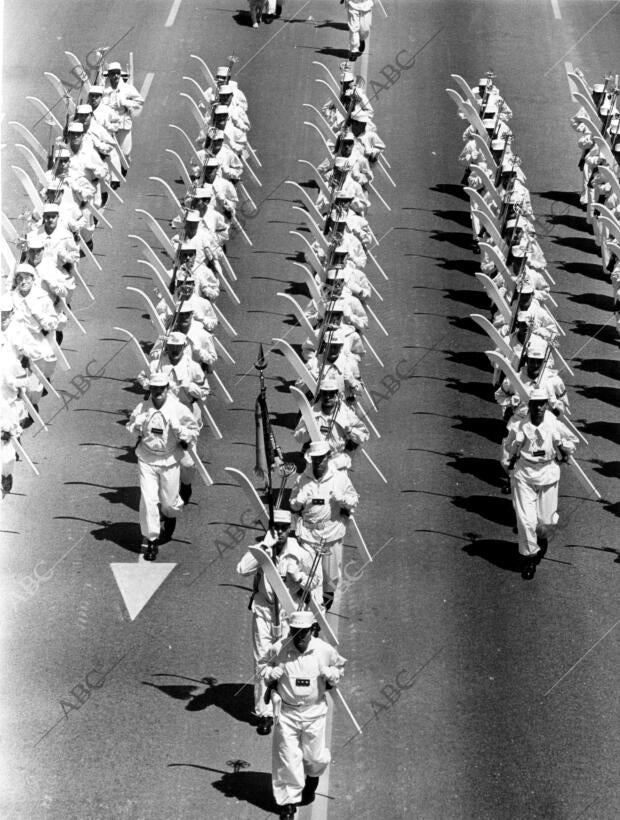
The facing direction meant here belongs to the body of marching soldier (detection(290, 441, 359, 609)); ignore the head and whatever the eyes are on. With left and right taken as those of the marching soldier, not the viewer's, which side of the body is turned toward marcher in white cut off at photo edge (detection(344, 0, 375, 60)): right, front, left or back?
back

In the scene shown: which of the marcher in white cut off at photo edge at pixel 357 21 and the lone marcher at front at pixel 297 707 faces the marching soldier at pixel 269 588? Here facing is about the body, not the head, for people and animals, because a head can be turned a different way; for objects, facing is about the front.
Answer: the marcher in white cut off at photo edge at pixel 357 21

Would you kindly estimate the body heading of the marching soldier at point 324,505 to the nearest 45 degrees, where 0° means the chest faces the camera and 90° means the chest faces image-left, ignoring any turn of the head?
approximately 0°

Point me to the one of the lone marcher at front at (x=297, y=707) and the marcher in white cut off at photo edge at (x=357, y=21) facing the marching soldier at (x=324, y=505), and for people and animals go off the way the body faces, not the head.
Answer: the marcher in white cut off at photo edge at (x=357, y=21)

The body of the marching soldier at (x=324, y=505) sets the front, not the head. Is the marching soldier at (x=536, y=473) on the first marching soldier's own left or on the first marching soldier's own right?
on the first marching soldier's own left

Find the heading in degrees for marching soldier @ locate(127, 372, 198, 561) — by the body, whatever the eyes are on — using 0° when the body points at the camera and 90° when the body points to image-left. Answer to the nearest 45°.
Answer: approximately 0°

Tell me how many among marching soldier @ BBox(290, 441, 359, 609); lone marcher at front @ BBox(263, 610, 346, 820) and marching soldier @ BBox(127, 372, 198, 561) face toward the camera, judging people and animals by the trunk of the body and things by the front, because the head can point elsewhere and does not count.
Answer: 3

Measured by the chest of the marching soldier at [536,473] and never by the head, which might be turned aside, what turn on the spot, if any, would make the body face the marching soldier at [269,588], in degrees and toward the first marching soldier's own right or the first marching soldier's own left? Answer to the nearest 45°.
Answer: approximately 45° to the first marching soldier's own right
